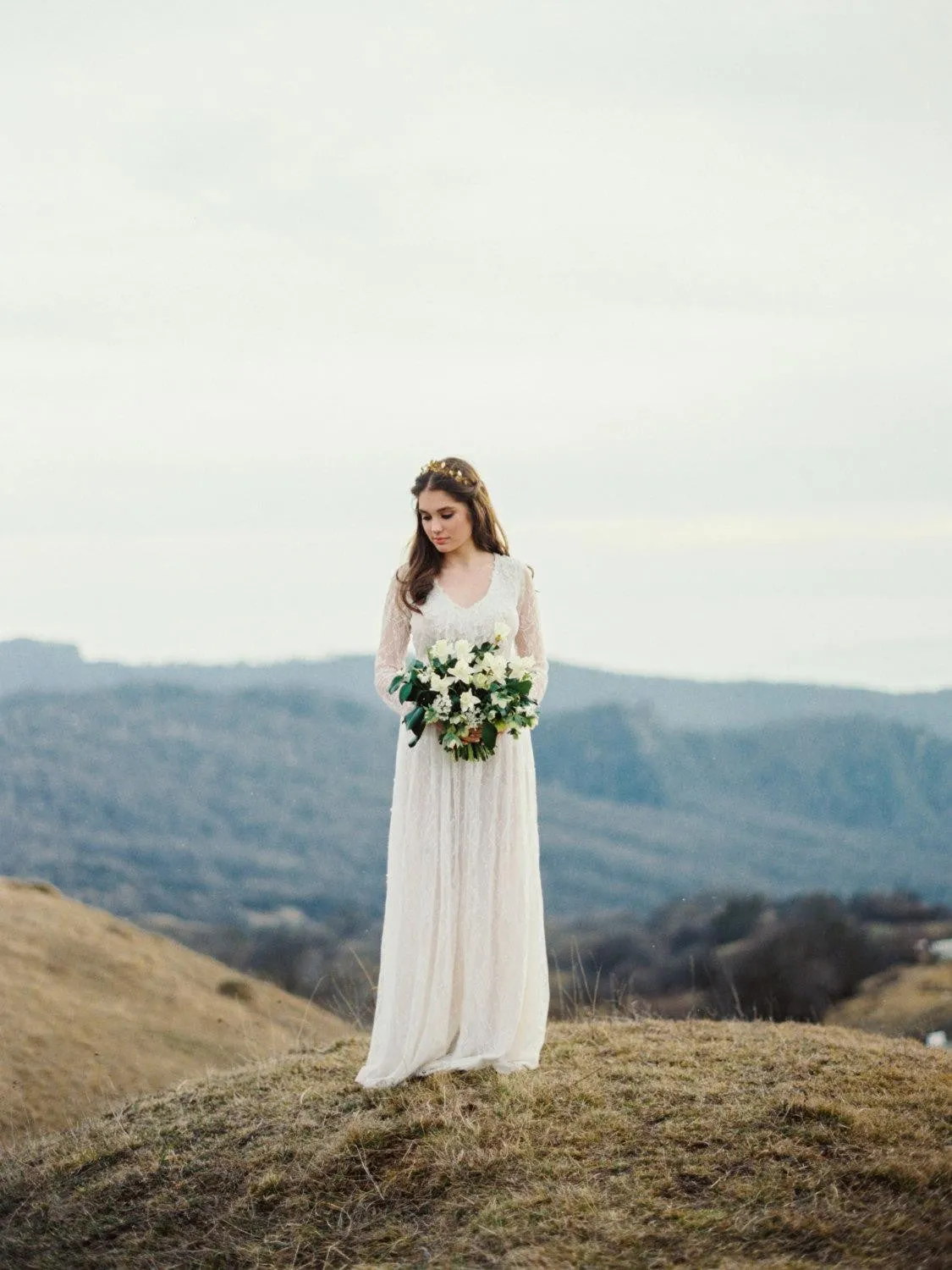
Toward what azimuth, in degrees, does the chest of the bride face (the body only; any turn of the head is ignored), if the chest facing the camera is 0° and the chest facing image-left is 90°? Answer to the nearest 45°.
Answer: approximately 0°

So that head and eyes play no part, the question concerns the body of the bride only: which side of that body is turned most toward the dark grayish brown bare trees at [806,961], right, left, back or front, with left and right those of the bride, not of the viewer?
back
